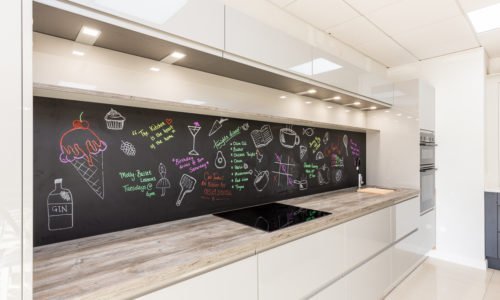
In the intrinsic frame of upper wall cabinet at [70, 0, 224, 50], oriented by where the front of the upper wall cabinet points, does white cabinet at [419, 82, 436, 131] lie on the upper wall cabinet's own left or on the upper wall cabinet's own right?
on the upper wall cabinet's own left

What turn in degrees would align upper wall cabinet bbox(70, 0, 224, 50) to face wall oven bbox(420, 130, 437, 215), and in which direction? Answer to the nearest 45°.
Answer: approximately 45° to its left

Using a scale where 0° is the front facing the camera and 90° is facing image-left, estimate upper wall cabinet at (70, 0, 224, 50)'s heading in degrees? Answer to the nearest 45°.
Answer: approximately 315°
